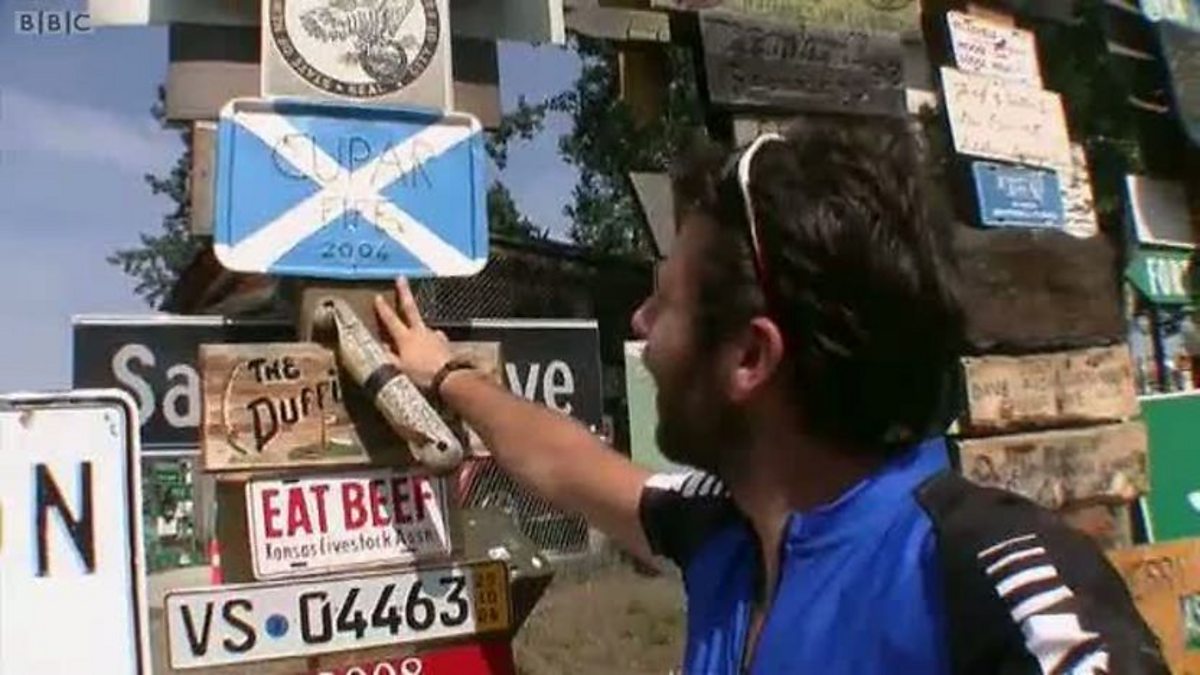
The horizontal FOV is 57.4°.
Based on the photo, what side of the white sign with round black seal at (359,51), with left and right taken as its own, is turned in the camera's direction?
front

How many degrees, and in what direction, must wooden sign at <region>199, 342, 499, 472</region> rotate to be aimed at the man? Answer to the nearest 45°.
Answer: approximately 45° to its left

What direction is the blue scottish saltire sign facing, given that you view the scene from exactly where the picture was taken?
facing the viewer

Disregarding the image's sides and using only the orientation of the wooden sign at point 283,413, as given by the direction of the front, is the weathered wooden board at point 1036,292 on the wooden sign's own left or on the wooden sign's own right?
on the wooden sign's own left

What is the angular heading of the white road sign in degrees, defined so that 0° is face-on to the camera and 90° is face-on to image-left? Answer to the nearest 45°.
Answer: approximately 0°

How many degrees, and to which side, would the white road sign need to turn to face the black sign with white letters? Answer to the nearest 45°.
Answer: approximately 180°

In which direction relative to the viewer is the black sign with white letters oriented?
toward the camera

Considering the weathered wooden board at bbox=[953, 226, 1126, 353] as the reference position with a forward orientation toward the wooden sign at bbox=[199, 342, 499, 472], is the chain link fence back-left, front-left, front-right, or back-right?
front-right

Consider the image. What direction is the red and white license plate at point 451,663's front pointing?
toward the camera

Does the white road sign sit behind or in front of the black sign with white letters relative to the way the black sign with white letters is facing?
in front

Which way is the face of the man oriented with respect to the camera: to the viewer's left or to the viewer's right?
to the viewer's left
